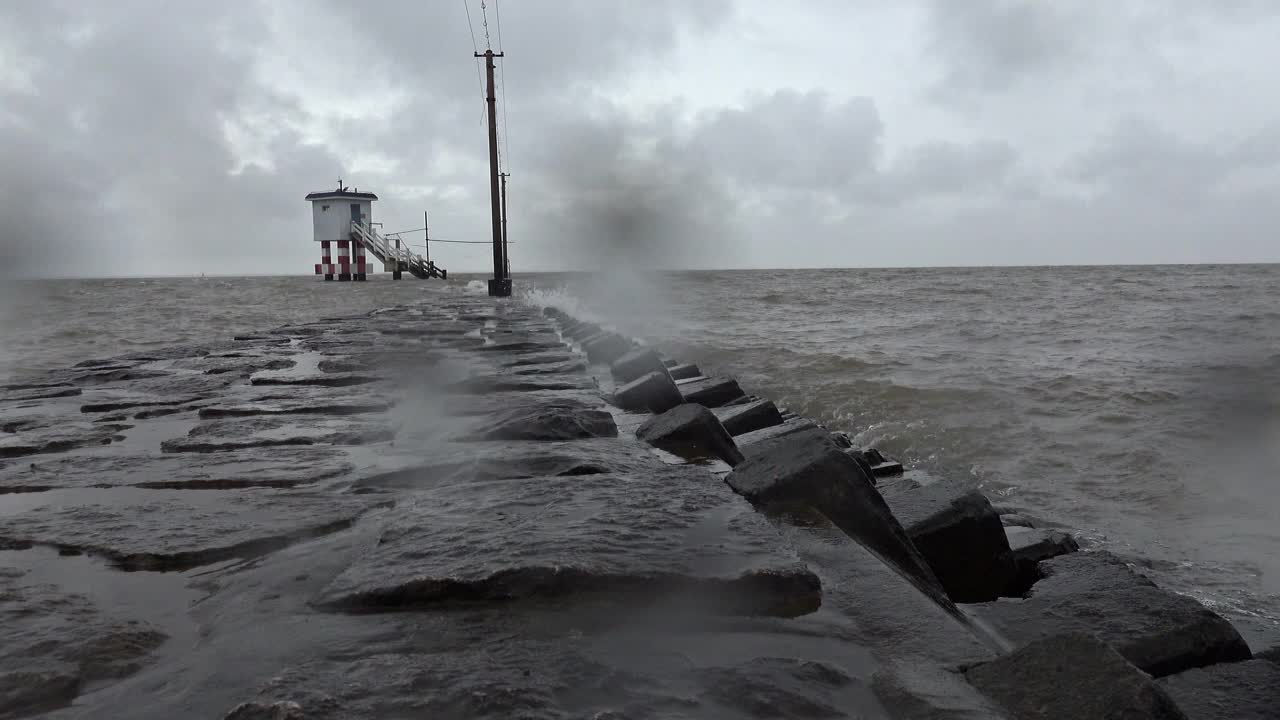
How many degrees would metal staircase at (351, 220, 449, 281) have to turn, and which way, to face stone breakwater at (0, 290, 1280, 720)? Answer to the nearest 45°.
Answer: approximately 90° to its right

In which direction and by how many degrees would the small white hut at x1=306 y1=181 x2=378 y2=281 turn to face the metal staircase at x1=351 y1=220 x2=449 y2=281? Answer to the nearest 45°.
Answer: approximately 45° to its left

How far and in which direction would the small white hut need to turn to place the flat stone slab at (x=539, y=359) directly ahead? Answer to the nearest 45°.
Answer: approximately 45° to its right

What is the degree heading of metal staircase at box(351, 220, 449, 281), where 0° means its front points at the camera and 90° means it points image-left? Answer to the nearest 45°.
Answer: approximately 270°

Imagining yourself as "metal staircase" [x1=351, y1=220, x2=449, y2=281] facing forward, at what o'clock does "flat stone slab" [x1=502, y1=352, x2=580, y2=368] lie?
The flat stone slab is roughly at 3 o'clock from the metal staircase.

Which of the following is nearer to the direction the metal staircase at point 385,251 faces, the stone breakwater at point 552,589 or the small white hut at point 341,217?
the stone breakwater

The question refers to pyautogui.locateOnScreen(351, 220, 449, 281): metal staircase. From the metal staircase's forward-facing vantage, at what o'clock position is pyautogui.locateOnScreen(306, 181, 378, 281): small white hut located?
The small white hut is roughly at 6 o'clock from the metal staircase.

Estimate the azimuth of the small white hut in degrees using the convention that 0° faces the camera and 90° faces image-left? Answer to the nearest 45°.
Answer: approximately 315°

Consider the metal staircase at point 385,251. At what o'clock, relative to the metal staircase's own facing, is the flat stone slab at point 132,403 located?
The flat stone slab is roughly at 3 o'clock from the metal staircase.
